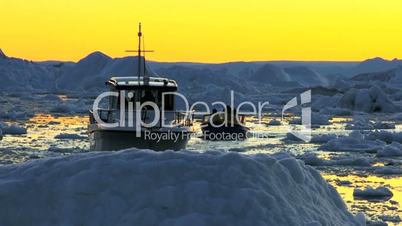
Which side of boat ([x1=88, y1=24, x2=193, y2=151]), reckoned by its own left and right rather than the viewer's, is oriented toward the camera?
back

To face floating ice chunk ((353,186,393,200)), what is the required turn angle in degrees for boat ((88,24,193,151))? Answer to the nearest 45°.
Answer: approximately 135° to its right

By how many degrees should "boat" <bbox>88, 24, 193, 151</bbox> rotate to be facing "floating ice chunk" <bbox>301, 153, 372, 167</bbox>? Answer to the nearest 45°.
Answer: approximately 90° to its right

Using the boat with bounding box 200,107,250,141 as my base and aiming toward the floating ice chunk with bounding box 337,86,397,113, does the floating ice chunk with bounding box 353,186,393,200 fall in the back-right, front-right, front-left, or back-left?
back-right

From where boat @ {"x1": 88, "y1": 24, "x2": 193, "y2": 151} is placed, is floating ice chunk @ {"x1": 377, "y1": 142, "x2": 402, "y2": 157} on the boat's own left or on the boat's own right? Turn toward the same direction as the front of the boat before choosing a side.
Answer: on the boat's own right
